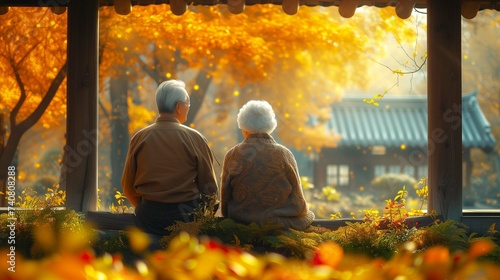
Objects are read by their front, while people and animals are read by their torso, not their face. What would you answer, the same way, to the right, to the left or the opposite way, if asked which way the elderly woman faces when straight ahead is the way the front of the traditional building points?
the opposite way

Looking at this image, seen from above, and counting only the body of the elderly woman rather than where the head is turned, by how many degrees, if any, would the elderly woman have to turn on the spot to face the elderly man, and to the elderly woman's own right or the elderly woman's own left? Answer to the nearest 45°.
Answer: approximately 90° to the elderly woman's own left

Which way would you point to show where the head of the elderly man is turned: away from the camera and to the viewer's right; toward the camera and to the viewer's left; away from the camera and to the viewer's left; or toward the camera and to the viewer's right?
away from the camera and to the viewer's right

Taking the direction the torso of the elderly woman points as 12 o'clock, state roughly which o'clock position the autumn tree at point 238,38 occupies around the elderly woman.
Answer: The autumn tree is roughly at 12 o'clock from the elderly woman.

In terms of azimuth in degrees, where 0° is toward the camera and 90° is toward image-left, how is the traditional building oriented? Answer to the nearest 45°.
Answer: approximately 0°

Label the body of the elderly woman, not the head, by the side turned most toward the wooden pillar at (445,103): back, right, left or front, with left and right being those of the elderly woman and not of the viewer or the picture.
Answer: right

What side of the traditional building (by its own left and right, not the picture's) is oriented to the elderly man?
front

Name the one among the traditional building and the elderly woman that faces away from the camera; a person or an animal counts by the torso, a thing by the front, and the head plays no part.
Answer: the elderly woman

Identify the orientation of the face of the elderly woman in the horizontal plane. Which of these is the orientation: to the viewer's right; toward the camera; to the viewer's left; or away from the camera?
away from the camera

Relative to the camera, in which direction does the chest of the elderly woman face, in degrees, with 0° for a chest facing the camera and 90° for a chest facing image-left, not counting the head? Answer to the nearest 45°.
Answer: approximately 180°

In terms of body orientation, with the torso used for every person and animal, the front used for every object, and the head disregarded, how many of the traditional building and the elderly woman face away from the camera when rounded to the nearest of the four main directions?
1

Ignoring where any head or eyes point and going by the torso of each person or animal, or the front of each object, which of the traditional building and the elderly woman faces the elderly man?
the traditional building

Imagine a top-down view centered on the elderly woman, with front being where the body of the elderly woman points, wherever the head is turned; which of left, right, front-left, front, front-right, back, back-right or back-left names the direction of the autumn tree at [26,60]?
front-left
